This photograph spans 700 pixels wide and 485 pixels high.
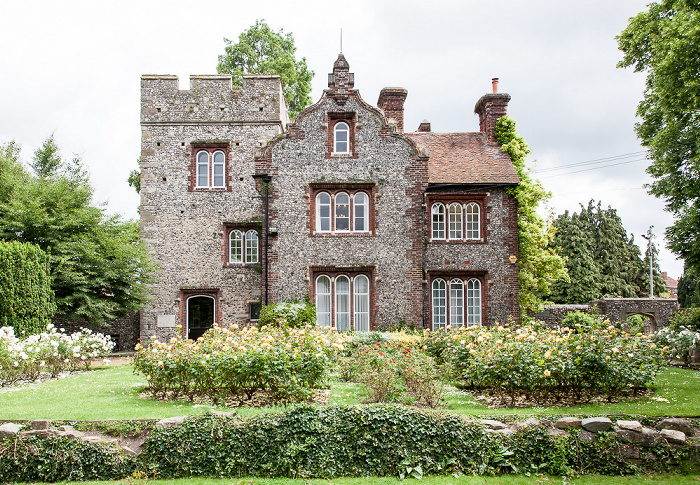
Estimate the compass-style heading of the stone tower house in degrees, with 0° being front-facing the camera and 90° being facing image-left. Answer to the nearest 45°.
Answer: approximately 0°

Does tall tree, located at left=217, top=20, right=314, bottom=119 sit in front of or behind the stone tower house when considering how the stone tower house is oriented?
behind

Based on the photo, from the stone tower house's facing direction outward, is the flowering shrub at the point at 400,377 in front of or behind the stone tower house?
in front

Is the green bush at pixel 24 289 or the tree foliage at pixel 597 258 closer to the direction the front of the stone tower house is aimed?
the green bush

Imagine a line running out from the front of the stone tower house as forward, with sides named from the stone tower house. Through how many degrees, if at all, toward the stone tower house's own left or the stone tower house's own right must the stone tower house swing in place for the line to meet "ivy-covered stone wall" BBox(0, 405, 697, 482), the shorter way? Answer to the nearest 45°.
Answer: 0° — it already faces it

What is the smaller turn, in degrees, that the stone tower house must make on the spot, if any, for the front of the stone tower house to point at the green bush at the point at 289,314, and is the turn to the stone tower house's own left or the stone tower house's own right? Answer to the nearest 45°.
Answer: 0° — it already faces it

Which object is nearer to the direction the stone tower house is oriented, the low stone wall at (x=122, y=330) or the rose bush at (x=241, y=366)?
the rose bush

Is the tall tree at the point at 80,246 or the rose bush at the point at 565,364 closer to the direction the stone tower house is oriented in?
the rose bush

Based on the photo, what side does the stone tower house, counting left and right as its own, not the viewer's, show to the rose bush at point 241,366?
front

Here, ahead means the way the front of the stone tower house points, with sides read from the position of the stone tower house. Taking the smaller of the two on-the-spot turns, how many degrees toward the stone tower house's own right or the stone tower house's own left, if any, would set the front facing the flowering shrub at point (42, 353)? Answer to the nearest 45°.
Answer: approximately 45° to the stone tower house's own right

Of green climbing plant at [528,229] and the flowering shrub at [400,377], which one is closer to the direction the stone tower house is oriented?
the flowering shrub

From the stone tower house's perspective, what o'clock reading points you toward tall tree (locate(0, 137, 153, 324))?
The tall tree is roughly at 3 o'clock from the stone tower house.

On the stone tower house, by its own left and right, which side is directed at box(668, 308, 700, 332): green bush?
left
